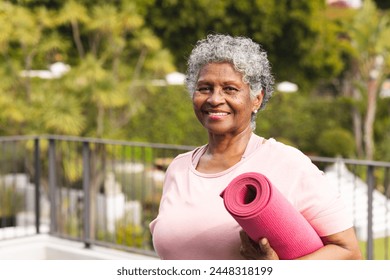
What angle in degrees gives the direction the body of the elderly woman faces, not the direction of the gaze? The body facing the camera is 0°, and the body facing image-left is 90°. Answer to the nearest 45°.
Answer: approximately 45°

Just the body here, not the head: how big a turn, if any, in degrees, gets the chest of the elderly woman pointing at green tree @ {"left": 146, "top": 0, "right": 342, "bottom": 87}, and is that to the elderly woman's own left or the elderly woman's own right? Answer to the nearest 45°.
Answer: approximately 135° to the elderly woman's own right
